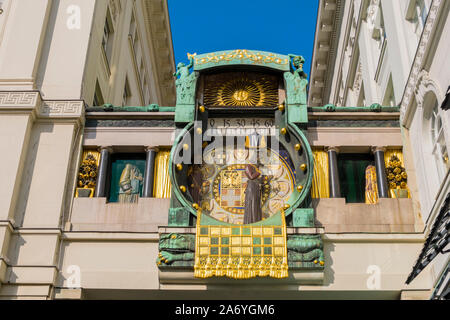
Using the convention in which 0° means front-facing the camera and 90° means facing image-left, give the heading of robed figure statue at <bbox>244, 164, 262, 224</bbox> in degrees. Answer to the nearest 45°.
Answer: approximately 45°

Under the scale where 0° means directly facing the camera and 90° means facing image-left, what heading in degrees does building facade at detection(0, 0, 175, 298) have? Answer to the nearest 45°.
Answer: approximately 315°

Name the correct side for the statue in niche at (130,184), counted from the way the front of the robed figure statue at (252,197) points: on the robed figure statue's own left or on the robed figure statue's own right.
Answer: on the robed figure statue's own right

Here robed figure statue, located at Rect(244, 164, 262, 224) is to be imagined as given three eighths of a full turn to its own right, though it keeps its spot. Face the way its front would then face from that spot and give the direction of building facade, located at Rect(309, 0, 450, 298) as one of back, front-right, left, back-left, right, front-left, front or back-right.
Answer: right
